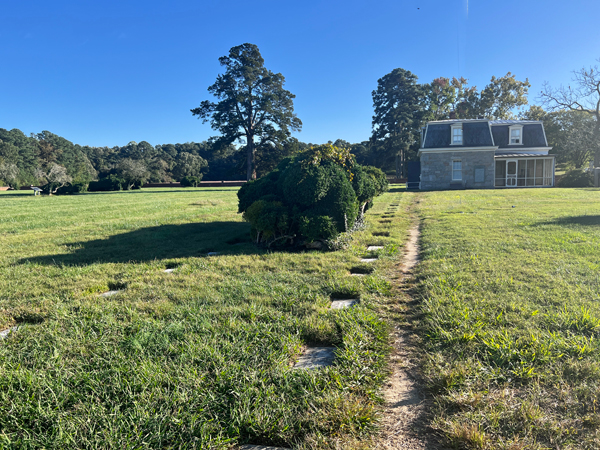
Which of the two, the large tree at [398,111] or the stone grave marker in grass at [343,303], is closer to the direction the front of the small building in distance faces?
the stone grave marker in grass

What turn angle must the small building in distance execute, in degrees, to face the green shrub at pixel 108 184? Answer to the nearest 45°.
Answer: approximately 90° to its right

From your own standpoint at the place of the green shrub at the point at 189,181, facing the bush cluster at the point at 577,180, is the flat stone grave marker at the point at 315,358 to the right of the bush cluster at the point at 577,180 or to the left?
right

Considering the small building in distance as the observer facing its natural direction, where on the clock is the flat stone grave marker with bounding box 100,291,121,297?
The flat stone grave marker is roughly at 12 o'clock from the small building in distance.

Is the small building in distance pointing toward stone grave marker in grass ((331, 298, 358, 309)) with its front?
yes

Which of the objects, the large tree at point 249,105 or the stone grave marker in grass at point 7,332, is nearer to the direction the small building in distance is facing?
the stone grave marker in grass

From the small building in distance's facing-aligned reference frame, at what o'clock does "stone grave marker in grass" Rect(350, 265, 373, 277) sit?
The stone grave marker in grass is roughly at 12 o'clock from the small building in distance.

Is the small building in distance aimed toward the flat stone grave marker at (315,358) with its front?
yes

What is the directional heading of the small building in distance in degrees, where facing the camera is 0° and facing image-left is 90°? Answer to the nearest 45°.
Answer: approximately 0°

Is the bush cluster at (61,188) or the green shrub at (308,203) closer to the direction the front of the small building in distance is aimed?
the green shrub

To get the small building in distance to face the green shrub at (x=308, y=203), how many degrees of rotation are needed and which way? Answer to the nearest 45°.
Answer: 0° — it already faces it
